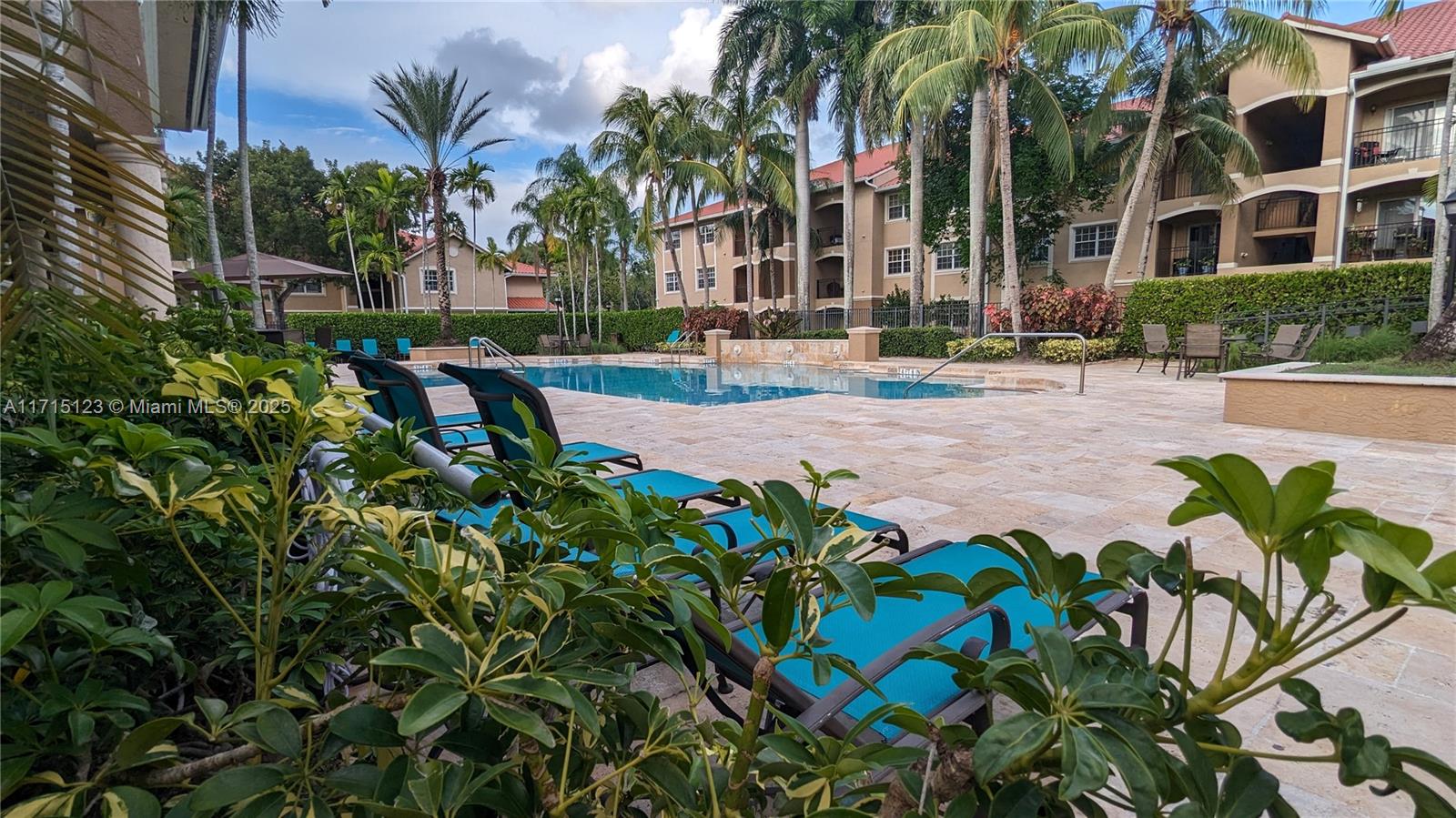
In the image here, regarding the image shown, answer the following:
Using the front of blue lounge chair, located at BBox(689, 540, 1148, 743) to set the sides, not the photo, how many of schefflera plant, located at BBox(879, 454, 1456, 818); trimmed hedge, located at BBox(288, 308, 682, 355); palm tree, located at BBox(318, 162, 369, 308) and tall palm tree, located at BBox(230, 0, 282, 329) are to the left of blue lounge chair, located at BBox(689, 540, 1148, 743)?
3

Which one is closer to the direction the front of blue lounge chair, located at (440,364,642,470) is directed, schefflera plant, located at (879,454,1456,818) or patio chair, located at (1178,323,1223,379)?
the patio chair

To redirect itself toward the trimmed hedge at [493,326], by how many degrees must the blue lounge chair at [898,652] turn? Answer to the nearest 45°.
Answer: approximately 90° to its left

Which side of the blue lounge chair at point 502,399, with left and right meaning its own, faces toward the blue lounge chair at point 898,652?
right

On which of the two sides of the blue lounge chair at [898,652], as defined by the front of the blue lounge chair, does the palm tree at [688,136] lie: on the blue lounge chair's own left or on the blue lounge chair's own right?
on the blue lounge chair's own left

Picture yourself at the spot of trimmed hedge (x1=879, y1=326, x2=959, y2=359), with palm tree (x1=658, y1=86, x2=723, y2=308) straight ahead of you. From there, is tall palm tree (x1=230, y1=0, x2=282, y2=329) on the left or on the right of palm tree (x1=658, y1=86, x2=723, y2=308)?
left
